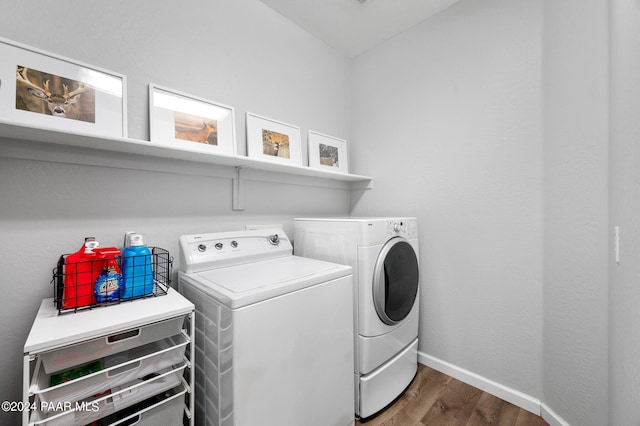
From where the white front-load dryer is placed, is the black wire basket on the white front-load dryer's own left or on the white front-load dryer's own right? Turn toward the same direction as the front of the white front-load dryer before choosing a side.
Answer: on the white front-load dryer's own right

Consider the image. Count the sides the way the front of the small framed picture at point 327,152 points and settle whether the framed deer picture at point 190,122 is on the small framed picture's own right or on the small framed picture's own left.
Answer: on the small framed picture's own right

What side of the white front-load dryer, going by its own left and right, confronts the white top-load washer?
right

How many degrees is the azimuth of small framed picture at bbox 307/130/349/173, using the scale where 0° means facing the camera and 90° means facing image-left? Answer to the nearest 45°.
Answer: approximately 315°

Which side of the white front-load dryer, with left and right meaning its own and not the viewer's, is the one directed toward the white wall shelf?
right
